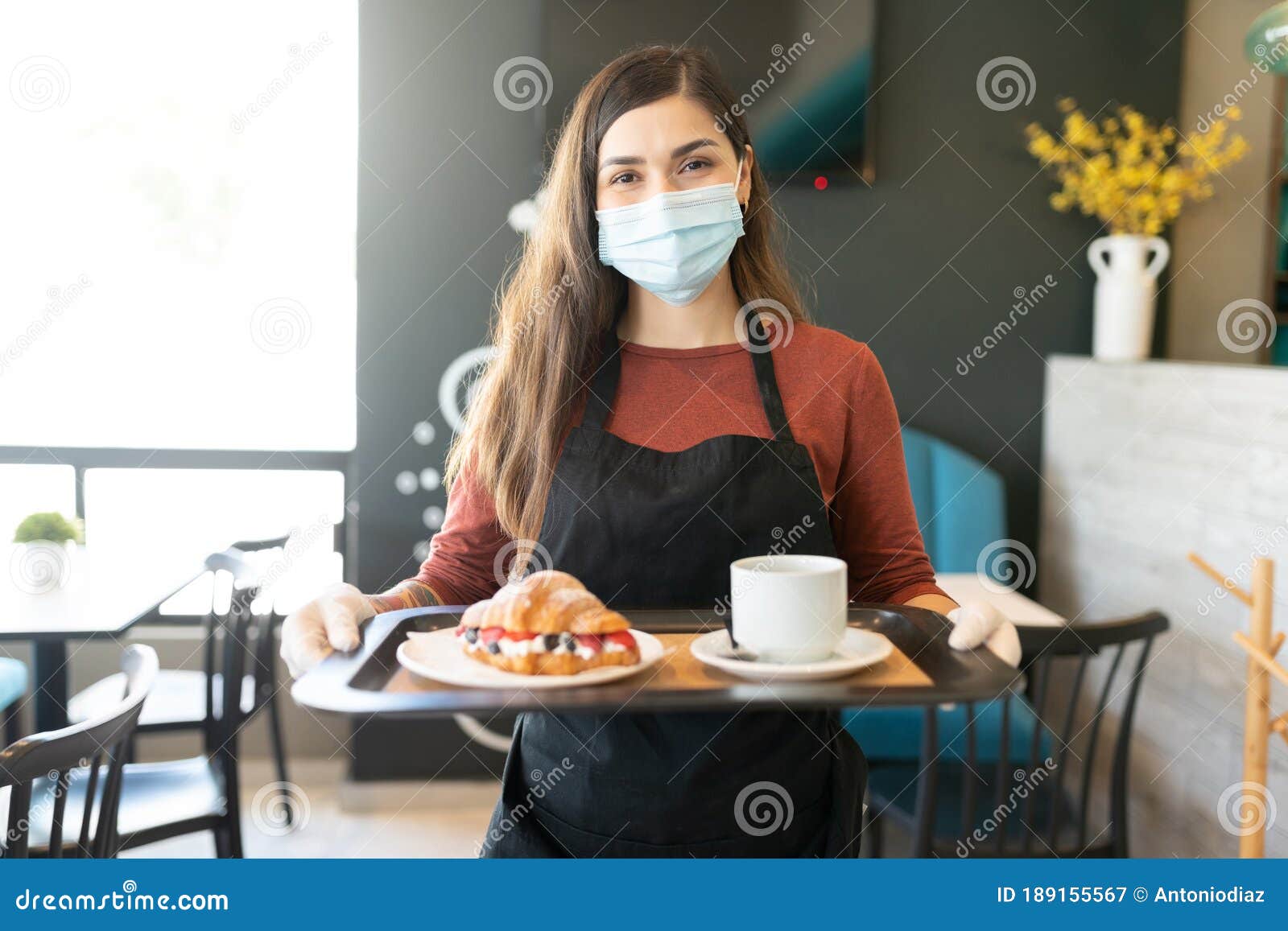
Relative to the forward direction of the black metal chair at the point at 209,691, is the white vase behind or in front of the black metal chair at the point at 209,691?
behind

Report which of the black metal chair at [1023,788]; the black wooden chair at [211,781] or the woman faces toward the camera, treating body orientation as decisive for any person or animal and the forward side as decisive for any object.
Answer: the woman

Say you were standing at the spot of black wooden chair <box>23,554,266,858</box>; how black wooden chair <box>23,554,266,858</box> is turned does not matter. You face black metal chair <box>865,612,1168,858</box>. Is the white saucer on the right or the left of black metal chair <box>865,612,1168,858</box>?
right

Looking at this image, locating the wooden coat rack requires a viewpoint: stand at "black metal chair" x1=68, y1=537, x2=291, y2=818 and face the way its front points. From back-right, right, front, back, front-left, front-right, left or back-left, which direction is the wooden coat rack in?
back-left

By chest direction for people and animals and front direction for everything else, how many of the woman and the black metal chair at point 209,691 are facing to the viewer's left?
1

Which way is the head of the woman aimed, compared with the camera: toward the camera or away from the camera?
toward the camera

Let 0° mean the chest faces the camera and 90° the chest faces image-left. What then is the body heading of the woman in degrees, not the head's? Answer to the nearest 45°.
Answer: approximately 0°

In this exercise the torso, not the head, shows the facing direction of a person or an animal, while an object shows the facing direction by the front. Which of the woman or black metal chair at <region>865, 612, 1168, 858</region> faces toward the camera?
the woman

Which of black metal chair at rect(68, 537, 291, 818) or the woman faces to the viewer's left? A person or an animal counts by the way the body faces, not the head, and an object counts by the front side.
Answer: the black metal chair

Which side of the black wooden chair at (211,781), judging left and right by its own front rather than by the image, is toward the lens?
left

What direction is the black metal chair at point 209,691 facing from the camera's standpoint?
to the viewer's left

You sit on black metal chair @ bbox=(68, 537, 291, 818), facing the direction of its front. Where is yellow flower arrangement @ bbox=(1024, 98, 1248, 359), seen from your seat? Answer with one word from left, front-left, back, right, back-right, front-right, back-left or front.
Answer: back

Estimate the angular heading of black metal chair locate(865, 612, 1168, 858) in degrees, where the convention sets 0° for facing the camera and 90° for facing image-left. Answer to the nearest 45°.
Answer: approximately 135°
